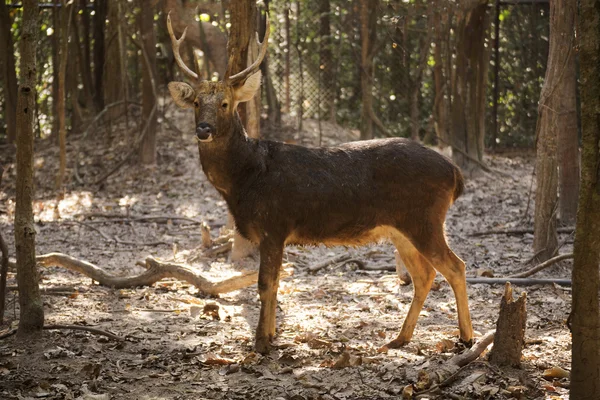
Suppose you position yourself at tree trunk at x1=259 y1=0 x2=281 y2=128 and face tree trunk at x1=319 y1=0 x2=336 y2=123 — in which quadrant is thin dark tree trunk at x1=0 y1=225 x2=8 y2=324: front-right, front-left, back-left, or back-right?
back-right

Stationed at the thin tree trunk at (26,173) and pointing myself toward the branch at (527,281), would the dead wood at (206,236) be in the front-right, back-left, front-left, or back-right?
front-left

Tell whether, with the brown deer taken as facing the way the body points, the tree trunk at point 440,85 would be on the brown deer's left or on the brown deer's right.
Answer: on the brown deer's right

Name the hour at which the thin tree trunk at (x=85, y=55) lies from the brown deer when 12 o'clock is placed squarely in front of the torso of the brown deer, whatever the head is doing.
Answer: The thin tree trunk is roughly at 2 o'clock from the brown deer.

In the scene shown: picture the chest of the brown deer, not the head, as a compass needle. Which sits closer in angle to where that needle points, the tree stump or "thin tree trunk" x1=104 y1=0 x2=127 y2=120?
the thin tree trunk

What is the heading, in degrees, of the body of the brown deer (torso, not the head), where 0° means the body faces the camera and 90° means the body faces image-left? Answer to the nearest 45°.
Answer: approximately 90°

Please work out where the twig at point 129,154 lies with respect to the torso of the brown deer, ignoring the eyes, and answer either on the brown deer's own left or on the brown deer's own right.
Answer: on the brown deer's own right

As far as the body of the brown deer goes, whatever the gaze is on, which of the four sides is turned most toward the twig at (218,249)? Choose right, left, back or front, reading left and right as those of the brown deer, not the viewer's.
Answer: right

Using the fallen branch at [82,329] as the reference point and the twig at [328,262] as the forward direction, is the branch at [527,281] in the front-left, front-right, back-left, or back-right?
front-right

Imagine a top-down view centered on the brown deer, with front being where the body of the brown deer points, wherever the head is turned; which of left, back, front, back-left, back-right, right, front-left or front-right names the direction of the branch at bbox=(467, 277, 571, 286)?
back-right

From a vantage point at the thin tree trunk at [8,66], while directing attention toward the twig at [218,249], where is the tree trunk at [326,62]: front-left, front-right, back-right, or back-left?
front-left

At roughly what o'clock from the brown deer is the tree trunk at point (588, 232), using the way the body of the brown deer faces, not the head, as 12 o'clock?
The tree trunk is roughly at 8 o'clock from the brown deer.

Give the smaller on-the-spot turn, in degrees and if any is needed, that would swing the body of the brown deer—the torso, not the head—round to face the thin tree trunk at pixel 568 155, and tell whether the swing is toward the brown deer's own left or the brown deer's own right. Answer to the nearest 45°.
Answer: approximately 135° to the brown deer's own right

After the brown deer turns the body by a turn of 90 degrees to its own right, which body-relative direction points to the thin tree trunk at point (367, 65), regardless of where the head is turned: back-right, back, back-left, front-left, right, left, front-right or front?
front

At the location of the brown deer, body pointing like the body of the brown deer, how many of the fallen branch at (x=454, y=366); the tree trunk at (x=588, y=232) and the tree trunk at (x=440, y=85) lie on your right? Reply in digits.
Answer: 1

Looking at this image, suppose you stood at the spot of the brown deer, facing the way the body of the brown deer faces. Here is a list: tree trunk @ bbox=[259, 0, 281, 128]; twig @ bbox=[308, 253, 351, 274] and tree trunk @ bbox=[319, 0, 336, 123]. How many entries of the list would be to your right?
3

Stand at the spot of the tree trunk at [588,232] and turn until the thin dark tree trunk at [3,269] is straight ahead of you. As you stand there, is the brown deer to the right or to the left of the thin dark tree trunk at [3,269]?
right

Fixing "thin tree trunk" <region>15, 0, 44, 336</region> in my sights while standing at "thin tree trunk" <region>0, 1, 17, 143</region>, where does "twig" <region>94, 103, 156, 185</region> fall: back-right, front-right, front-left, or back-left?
front-left

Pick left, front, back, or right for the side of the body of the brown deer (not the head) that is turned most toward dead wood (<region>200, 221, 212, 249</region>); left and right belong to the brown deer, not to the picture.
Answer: right
